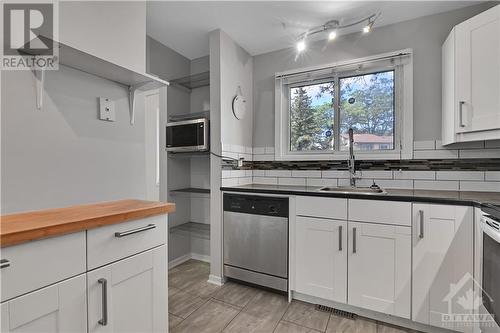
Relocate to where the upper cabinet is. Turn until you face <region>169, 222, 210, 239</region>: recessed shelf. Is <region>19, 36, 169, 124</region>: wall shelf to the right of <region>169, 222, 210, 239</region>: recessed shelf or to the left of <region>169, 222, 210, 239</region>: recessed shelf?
left

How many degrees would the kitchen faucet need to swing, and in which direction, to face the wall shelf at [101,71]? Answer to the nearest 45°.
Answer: approximately 45° to its right

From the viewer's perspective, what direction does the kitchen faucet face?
toward the camera

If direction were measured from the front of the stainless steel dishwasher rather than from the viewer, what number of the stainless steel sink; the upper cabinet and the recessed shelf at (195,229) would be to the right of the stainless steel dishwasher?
1

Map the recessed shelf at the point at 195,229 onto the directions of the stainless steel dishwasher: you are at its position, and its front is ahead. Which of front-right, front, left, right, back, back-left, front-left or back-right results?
right

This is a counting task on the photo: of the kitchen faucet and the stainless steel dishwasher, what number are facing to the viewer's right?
0

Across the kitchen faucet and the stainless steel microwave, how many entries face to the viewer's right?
0

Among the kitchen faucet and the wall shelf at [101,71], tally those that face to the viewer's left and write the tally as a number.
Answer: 0

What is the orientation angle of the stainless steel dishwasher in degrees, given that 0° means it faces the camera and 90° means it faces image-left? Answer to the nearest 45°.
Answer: approximately 45°

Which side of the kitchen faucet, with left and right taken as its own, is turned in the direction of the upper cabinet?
left

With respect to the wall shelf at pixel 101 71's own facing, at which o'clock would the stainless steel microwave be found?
The stainless steel microwave is roughly at 9 o'clock from the wall shelf.
